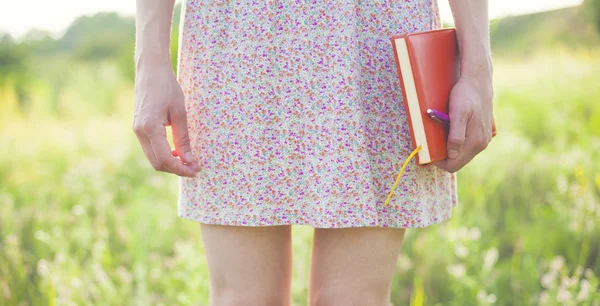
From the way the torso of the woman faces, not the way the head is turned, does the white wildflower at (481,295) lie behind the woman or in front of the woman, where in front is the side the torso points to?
behind

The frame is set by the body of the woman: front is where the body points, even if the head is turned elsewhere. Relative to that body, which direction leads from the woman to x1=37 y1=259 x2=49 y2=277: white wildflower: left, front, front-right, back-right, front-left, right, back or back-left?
back-right

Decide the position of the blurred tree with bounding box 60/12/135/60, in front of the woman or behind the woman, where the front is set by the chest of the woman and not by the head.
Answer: behind

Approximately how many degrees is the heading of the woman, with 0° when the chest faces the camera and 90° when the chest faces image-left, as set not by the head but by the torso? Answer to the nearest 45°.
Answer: approximately 0°

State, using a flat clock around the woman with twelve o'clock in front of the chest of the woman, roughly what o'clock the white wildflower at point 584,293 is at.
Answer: The white wildflower is roughly at 8 o'clock from the woman.

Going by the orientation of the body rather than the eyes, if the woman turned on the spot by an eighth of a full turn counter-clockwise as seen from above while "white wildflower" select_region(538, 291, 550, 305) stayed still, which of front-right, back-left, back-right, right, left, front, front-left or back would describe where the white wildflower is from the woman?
left

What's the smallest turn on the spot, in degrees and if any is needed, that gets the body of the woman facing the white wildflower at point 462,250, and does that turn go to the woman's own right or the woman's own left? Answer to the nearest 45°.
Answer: approximately 135° to the woman's own left

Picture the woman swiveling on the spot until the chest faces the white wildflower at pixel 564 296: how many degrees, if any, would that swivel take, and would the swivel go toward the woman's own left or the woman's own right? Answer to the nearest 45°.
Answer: approximately 135° to the woman's own left
